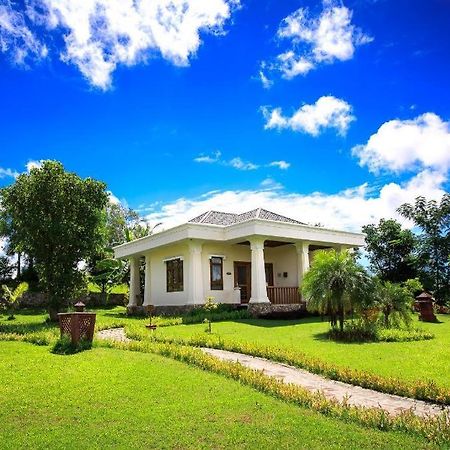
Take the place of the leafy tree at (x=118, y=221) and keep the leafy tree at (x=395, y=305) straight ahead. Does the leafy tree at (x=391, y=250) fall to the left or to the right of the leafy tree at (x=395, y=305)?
left

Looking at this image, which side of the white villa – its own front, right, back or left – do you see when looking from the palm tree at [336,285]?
front

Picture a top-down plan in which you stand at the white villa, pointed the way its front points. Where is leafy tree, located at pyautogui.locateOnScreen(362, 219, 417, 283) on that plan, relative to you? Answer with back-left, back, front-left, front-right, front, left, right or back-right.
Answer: left

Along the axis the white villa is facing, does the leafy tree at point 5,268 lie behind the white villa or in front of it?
behind

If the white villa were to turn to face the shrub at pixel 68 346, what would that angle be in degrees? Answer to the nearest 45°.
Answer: approximately 45° to its right

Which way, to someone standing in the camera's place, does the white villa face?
facing the viewer and to the right of the viewer

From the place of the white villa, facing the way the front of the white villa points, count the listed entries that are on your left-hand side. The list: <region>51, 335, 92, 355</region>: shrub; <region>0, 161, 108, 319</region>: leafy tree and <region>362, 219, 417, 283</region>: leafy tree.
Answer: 1

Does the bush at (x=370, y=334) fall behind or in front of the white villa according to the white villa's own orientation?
in front

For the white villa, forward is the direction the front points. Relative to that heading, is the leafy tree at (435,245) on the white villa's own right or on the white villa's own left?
on the white villa's own left

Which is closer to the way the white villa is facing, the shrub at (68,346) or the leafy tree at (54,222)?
the shrub

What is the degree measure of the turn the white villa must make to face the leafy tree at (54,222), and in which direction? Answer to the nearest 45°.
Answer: approximately 90° to its right
